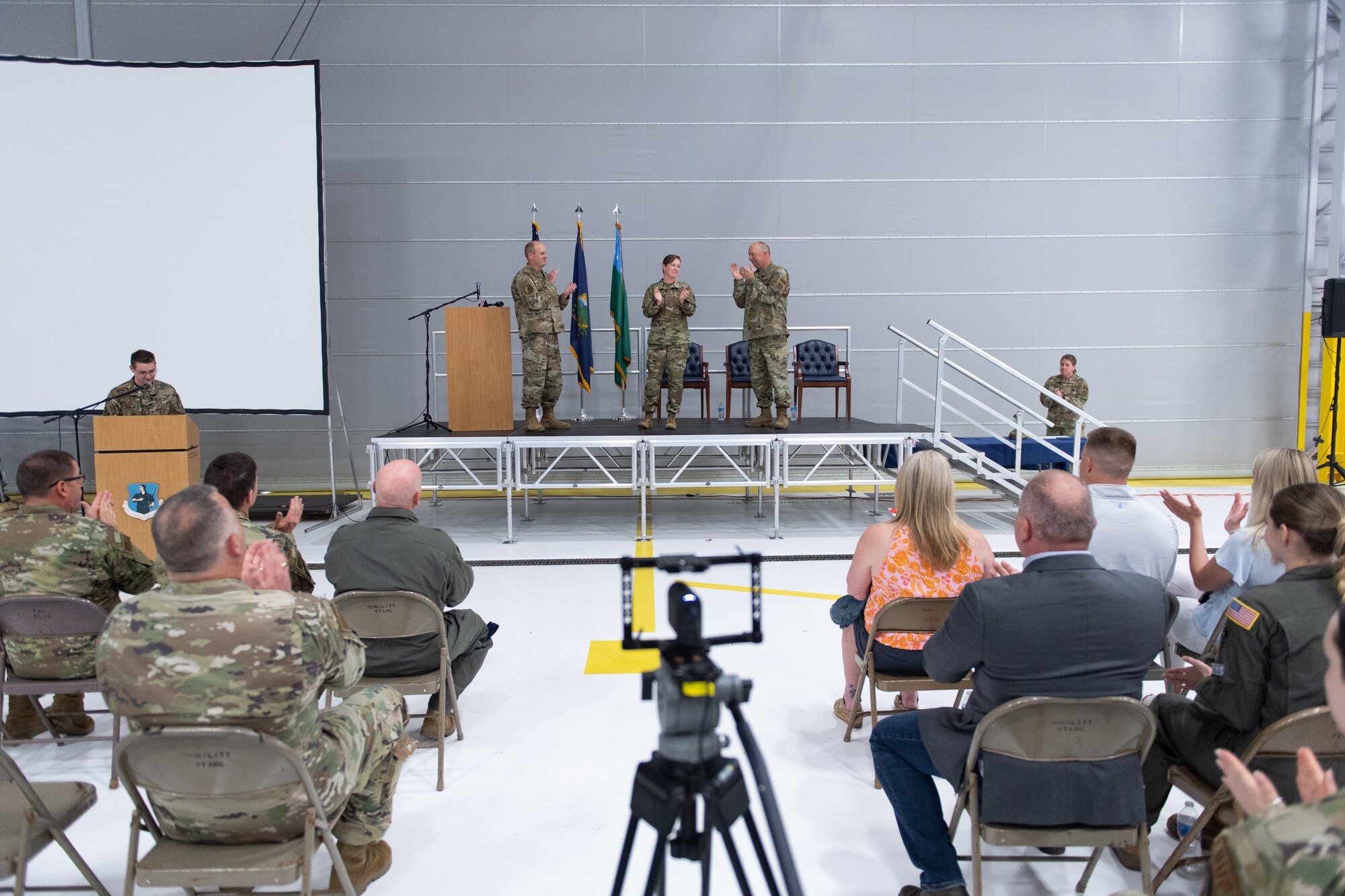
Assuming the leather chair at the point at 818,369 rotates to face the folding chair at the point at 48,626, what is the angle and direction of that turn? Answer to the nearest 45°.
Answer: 0° — it already faces it

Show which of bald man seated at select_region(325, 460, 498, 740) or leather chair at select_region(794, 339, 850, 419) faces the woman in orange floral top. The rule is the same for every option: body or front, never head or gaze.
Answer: the leather chair

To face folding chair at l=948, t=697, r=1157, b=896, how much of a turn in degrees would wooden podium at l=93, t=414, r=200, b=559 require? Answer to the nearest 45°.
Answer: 0° — it already faces it

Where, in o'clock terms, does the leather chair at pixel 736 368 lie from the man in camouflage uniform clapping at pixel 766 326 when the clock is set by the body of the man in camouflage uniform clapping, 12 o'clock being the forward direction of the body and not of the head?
The leather chair is roughly at 4 o'clock from the man in camouflage uniform clapping.

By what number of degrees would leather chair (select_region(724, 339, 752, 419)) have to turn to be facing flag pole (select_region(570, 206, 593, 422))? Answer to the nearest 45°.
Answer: approximately 90° to its right

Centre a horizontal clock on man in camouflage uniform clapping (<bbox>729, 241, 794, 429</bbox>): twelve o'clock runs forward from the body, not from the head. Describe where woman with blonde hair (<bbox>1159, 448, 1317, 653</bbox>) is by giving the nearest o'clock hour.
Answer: The woman with blonde hair is roughly at 10 o'clock from the man in camouflage uniform clapping.

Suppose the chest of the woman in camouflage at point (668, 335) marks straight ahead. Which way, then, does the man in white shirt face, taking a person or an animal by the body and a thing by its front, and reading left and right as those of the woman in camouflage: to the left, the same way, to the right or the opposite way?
the opposite way

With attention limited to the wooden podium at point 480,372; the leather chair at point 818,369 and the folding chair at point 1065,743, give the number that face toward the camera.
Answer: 2

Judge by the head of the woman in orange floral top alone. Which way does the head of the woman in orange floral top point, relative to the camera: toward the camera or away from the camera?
away from the camera

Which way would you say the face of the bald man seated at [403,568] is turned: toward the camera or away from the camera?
away from the camera
